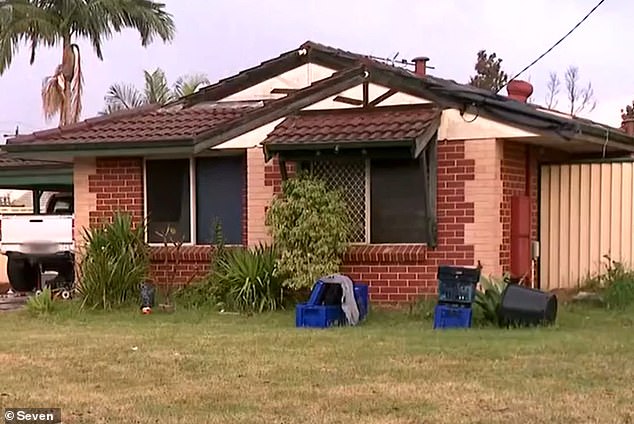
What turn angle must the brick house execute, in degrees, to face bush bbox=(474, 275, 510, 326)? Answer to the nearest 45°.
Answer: approximately 45° to its left

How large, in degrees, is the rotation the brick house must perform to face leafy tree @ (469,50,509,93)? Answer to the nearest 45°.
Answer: approximately 180°

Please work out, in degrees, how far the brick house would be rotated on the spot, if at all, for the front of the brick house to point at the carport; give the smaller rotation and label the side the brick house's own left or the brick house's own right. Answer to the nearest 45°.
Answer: approximately 135° to the brick house's own right

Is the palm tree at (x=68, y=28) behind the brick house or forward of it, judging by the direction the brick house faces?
behind

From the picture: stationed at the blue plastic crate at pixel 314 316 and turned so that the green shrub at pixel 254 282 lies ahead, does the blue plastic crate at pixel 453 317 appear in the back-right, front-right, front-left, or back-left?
back-right

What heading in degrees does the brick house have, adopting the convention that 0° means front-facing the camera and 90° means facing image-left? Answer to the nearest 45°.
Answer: approximately 0°

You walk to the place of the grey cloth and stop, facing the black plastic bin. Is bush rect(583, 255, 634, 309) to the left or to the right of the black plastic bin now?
left

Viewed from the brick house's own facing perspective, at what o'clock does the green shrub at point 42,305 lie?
The green shrub is roughly at 3 o'clock from the brick house.

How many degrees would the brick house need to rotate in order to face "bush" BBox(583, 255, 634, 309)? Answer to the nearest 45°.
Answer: approximately 90° to its left
